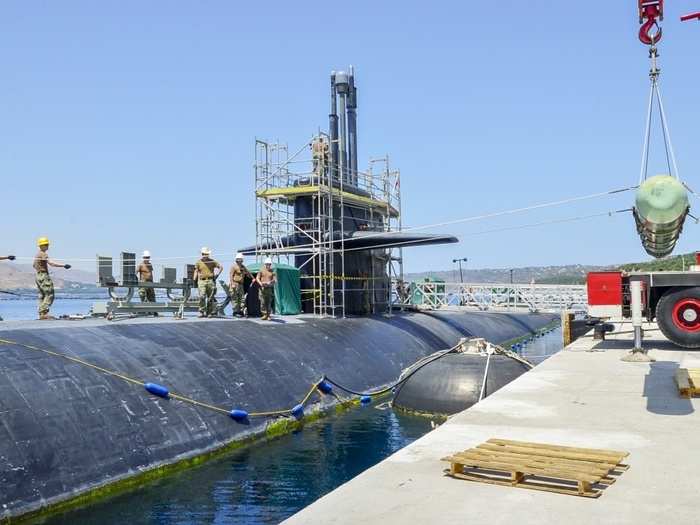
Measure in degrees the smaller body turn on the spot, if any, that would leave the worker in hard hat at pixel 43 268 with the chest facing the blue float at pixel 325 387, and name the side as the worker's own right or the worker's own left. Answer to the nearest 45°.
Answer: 0° — they already face it

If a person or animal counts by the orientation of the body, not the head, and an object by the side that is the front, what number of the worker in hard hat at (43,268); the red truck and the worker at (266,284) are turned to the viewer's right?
2

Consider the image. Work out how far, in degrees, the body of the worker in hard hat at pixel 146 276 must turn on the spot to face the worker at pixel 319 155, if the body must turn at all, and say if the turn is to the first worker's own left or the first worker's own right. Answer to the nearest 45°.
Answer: approximately 135° to the first worker's own left

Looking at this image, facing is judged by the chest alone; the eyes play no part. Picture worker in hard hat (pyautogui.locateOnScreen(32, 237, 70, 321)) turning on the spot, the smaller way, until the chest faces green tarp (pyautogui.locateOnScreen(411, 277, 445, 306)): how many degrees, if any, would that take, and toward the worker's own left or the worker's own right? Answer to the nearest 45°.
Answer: approximately 45° to the worker's own left

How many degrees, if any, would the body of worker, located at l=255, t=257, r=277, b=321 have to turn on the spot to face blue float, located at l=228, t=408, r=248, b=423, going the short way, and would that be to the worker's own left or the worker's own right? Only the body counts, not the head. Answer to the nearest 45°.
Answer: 0° — they already face it

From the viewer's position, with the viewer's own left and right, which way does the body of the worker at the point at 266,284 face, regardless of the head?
facing the viewer

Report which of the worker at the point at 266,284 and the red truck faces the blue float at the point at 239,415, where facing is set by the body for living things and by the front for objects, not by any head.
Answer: the worker

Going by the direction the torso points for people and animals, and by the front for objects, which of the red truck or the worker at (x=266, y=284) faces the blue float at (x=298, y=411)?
the worker

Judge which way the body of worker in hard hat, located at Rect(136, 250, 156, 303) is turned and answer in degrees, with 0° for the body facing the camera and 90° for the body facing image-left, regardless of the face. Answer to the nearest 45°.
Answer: approximately 0°

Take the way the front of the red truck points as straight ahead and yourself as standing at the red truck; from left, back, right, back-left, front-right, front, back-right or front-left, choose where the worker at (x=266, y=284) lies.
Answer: back

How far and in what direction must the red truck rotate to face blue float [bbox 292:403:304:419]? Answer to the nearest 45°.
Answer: approximately 135° to its right

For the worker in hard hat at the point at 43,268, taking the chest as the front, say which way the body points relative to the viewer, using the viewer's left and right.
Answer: facing to the right of the viewer

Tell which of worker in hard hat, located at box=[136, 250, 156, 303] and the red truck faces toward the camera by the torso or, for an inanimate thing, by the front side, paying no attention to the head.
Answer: the worker in hard hat

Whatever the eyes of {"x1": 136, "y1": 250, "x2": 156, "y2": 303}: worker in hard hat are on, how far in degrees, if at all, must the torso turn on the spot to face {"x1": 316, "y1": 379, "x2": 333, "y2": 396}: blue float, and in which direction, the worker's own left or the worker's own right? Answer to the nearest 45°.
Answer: approximately 45° to the worker's own left

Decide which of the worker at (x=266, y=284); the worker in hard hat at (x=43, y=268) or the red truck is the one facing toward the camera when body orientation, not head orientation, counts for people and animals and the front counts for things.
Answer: the worker

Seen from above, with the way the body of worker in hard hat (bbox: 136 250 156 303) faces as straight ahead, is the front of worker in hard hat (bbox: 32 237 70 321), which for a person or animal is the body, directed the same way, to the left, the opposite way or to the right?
to the left
